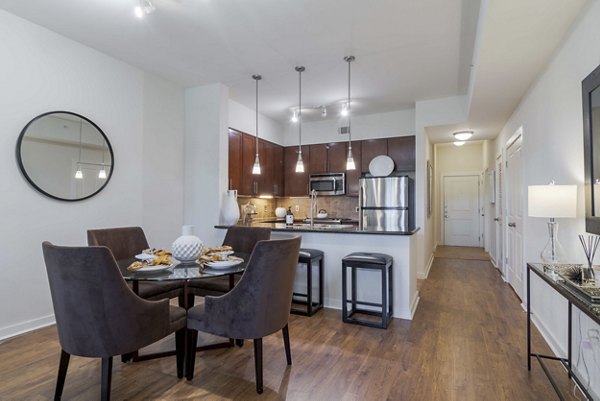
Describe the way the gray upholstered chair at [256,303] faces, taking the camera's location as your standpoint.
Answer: facing away from the viewer and to the left of the viewer

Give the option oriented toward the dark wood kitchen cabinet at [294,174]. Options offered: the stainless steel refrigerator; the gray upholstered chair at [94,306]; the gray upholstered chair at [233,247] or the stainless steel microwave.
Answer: the gray upholstered chair at [94,306]

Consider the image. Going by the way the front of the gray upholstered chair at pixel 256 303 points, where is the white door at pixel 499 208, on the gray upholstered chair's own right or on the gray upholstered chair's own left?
on the gray upholstered chair's own right

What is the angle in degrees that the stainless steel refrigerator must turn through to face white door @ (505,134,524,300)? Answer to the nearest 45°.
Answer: approximately 90° to its left

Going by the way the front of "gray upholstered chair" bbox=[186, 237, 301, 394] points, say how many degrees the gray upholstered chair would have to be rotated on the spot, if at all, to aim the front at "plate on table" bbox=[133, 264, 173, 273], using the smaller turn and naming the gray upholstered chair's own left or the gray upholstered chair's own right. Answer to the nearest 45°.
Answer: approximately 45° to the gray upholstered chair's own left

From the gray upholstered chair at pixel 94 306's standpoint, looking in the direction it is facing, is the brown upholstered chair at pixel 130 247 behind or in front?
in front

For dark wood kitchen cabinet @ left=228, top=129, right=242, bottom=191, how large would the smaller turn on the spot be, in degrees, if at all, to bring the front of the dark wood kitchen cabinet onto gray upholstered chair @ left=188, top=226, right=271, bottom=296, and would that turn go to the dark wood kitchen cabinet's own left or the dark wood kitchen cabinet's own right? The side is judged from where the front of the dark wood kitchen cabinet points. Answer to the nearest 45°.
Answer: approximately 45° to the dark wood kitchen cabinet's own right

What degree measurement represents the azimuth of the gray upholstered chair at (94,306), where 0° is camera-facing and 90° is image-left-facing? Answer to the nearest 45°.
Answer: approximately 225°

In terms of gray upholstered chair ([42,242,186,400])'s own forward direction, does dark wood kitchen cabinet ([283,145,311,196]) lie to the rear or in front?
in front

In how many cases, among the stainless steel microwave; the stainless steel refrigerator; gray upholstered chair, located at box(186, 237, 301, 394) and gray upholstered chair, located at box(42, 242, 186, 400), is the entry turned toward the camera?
2

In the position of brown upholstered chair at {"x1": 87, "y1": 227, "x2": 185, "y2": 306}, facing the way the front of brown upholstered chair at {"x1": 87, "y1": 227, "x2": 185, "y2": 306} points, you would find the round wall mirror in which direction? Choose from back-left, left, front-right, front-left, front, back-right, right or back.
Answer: back

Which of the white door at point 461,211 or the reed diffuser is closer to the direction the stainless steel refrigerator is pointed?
the reed diffuser

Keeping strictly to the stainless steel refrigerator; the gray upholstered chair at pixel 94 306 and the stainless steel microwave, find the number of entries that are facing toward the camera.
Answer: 2

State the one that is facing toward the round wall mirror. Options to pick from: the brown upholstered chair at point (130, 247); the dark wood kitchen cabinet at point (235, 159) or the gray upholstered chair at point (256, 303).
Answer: the gray upholstered chair at point (256, 303)

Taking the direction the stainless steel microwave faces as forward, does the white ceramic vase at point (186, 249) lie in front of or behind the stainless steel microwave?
in front
